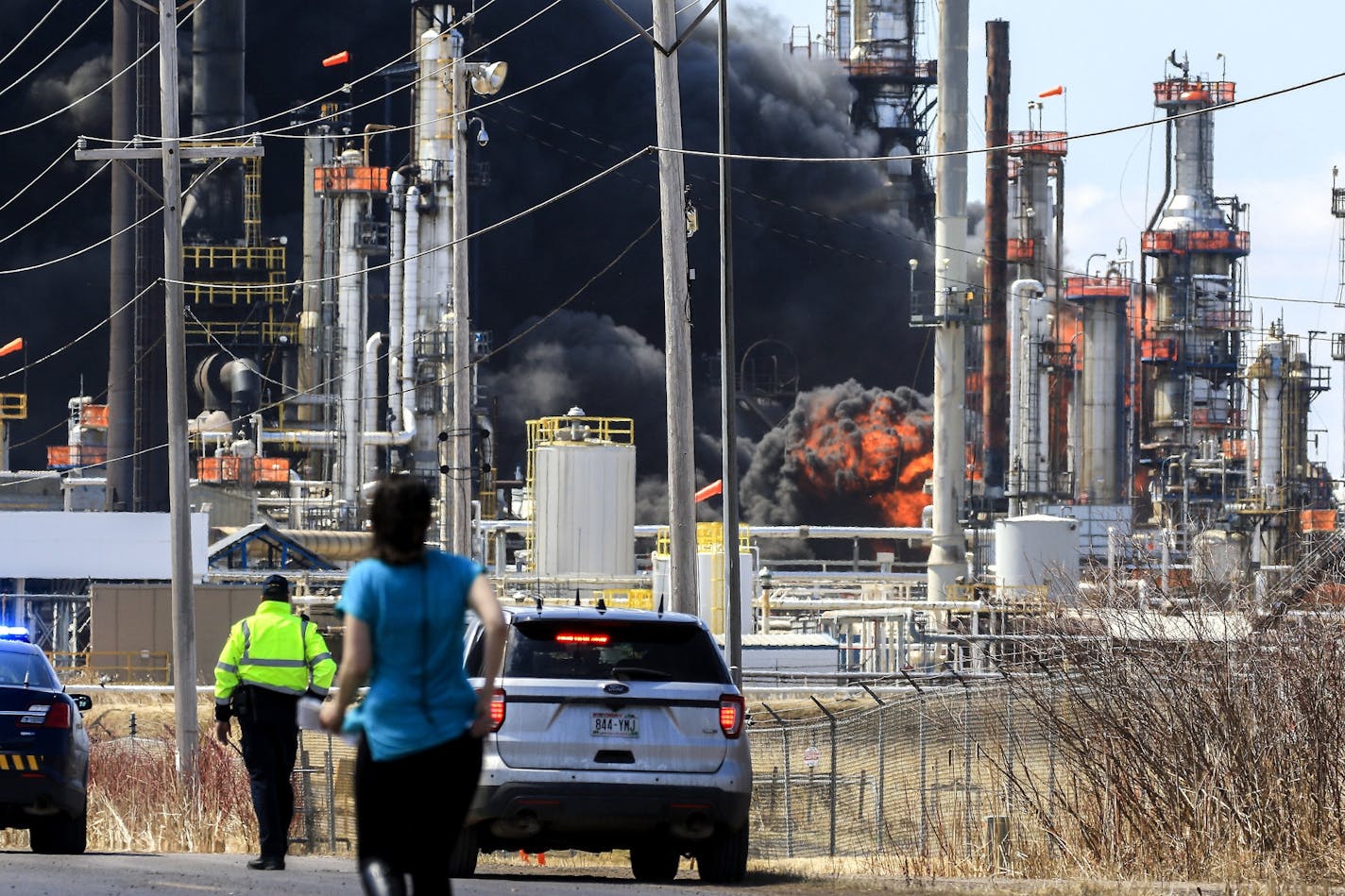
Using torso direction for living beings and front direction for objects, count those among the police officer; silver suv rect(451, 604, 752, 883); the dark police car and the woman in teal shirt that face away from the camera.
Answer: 4

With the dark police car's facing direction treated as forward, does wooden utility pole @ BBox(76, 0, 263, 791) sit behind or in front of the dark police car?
in front

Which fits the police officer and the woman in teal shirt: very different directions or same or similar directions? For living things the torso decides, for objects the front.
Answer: same or similar directions

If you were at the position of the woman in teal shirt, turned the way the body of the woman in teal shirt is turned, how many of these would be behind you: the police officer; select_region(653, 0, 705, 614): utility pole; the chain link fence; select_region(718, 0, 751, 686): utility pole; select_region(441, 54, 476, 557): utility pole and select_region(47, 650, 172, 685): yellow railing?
0

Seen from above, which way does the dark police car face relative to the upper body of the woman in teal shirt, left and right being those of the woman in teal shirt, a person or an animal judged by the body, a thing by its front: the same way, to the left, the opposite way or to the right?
the same way

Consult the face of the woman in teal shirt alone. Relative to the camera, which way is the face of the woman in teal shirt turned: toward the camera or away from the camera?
away from the camera

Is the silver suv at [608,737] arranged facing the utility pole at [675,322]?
yes

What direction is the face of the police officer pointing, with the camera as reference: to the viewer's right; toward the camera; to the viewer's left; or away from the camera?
away from the camera

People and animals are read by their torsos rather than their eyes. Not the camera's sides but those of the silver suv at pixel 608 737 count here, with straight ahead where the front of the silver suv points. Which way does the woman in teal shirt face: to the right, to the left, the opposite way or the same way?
the same way

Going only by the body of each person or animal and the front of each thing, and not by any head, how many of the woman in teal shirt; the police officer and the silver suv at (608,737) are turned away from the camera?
3

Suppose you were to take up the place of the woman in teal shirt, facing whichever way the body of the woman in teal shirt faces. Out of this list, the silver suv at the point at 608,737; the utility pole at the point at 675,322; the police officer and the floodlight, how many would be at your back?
0

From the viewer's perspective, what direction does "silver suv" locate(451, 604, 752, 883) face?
away from the camera

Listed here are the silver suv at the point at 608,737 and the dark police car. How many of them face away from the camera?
2

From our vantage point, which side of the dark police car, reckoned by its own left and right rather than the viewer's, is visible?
back

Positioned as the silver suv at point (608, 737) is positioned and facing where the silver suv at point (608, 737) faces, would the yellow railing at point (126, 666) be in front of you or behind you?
in front

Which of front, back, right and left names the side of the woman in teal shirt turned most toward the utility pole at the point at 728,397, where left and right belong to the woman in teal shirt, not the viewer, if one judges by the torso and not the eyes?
front

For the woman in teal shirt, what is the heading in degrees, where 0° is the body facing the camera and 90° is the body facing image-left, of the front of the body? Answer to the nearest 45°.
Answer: approximately 180°

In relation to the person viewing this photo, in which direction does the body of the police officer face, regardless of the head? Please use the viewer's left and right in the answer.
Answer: facing away from the viewer
